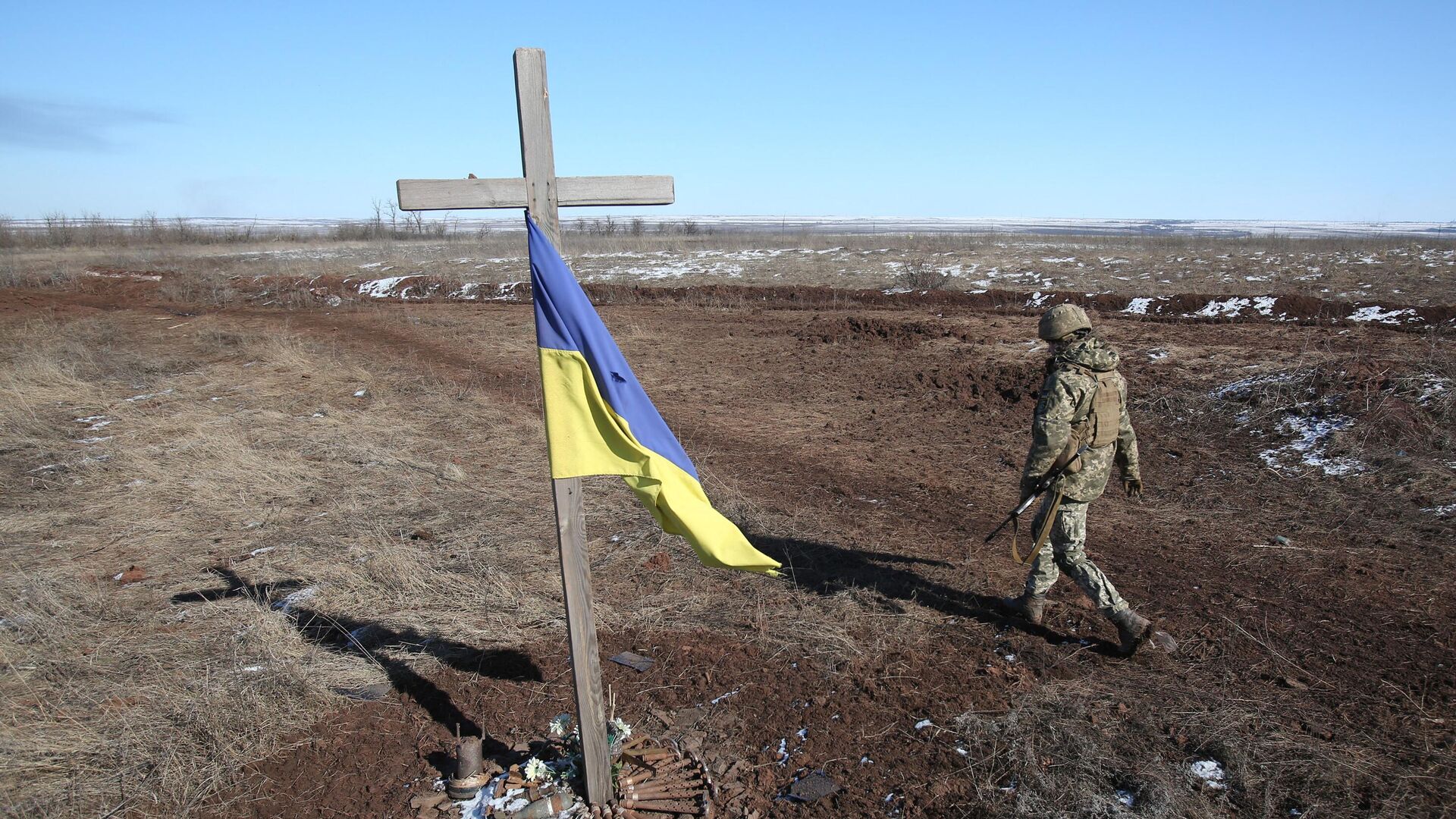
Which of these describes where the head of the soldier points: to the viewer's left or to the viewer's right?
to the viewer's left

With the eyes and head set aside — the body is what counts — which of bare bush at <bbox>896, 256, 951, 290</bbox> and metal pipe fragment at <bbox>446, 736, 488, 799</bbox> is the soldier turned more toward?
the bare bush

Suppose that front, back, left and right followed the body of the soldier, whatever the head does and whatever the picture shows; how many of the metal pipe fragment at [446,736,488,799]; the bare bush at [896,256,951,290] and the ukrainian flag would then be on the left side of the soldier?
2

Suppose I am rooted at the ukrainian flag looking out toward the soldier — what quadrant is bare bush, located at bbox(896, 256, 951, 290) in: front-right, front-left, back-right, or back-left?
front-left

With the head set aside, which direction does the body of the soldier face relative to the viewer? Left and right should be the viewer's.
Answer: facing away from the viewer and to the left of the viewer

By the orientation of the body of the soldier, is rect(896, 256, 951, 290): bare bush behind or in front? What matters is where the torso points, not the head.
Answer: in front

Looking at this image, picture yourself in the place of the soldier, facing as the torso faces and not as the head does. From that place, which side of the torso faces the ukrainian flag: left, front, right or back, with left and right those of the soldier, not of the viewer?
left

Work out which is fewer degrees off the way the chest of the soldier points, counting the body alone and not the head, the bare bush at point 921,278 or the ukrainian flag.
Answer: the bare bush

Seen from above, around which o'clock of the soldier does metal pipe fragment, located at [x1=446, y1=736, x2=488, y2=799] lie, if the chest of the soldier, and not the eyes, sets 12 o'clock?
The metal pipe fragment is roughly at 9 o'clock from the soldier.
